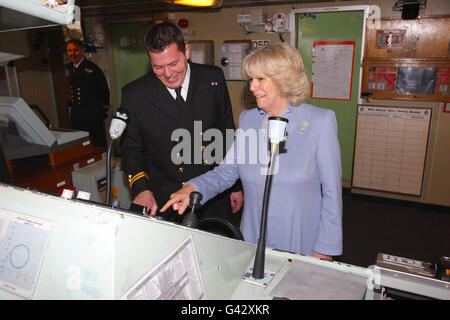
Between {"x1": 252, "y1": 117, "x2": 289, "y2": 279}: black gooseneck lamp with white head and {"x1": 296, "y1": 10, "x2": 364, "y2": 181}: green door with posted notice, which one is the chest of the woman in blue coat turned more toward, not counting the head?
the black gooseneck lamp with white head

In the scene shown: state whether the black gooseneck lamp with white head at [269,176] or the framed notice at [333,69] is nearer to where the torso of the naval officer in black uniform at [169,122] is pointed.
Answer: the black gooseneck lamp with white head

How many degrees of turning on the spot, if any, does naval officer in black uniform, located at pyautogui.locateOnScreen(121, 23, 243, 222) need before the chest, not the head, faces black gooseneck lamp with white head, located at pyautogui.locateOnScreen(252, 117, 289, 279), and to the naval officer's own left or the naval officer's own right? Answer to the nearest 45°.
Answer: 0° — they already face it

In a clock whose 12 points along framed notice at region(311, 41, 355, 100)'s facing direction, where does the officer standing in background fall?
The officer standing in background is roughly at 3 o'clock from the framed notice.

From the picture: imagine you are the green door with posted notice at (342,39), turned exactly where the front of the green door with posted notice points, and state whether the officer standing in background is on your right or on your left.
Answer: on your right

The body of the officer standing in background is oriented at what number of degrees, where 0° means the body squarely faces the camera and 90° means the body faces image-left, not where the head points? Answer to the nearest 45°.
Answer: approximately 45°
